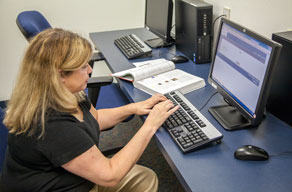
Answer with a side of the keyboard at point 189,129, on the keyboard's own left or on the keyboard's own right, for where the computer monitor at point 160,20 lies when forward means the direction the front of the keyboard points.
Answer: on the keyboard's own right

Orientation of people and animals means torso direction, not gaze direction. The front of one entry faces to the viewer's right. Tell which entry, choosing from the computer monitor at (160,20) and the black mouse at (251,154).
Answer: the black mouse

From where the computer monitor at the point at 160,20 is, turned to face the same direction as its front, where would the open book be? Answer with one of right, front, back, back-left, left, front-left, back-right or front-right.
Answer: front-left

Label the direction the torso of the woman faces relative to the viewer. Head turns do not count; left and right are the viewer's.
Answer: facing to the right of the viewer

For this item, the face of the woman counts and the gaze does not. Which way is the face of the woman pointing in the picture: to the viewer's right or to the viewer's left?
to the viewer's right

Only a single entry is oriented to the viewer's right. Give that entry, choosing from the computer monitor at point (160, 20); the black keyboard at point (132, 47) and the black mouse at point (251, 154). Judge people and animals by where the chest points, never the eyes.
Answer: the black mouse

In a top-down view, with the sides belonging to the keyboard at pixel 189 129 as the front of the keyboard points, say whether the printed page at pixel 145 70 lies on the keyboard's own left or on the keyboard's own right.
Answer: on the keyboard's own right

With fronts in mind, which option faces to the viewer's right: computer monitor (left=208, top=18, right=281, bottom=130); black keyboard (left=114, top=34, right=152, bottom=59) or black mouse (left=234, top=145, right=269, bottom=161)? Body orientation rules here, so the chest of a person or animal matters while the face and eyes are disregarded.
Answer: the black mouse

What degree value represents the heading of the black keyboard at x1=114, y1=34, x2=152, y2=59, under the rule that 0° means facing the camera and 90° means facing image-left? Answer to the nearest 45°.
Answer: approximately 45°

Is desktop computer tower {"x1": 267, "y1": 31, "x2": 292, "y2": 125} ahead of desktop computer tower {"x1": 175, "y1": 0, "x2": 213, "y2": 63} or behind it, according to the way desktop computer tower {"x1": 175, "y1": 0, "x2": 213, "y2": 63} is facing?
ahead
